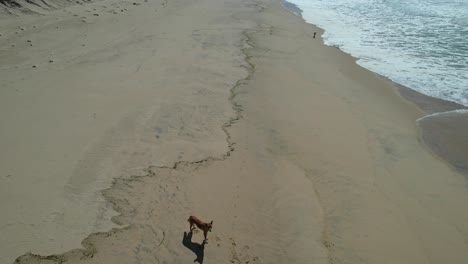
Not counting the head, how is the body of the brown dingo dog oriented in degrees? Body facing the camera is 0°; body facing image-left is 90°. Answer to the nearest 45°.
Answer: approximately 315°
